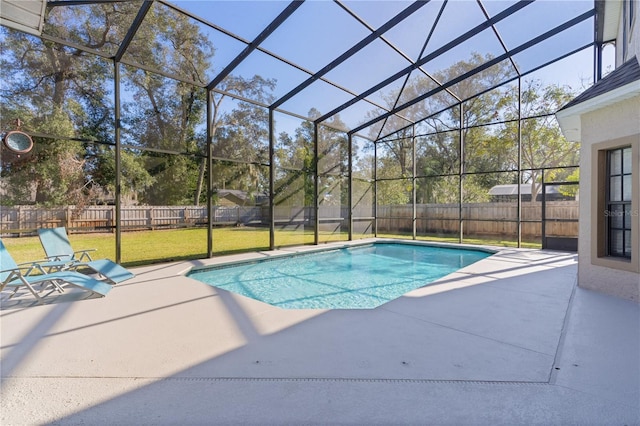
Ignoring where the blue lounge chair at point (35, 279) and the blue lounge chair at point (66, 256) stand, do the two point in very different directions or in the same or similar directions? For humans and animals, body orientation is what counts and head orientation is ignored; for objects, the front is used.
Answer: same or similar directions

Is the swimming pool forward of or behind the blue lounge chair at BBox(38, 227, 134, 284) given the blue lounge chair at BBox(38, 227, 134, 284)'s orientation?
forward

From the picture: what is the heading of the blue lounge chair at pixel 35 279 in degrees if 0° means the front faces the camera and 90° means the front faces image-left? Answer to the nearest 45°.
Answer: approximately 315°

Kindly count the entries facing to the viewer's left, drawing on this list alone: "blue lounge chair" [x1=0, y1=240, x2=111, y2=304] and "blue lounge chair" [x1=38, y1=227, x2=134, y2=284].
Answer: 0

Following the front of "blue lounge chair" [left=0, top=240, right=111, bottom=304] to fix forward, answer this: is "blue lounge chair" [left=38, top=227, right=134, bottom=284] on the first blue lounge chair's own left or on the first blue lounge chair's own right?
on the first blue lounge chair's own left

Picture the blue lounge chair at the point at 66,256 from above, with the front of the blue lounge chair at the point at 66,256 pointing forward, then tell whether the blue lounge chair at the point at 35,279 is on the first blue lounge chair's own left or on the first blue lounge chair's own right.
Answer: on the first blue lounge chair's own right

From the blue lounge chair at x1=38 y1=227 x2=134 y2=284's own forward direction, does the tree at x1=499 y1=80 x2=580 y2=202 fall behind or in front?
in front

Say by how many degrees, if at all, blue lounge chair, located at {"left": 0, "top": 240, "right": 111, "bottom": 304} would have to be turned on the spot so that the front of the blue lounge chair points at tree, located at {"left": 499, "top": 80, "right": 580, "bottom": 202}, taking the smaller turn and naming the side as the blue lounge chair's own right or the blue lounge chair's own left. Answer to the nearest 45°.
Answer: approximately 45° to the blue lounge chair's own left
